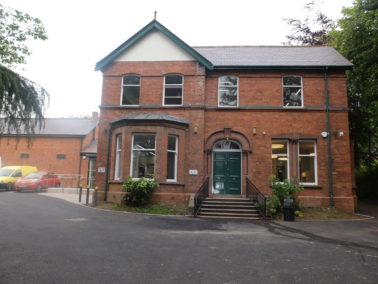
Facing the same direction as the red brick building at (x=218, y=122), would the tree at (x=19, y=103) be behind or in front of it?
in front

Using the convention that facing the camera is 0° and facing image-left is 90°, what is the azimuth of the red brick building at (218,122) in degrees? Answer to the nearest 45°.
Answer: approximately 0°

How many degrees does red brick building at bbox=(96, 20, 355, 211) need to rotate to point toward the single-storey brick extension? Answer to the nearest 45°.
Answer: approximately 135° to its right

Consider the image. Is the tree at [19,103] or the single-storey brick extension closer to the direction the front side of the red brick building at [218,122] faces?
the tree

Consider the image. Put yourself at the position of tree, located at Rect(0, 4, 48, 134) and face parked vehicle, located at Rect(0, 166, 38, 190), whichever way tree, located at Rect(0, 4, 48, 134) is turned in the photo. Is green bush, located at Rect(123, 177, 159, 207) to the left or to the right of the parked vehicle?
right

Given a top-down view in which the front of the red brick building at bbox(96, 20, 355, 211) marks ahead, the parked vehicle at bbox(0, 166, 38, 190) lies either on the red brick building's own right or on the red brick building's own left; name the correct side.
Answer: on the red brick building's own right

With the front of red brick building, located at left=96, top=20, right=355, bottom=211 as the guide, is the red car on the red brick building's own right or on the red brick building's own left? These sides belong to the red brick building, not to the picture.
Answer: on the red brick building's own right

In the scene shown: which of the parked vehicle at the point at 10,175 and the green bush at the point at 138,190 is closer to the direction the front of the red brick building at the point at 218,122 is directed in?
the green bush

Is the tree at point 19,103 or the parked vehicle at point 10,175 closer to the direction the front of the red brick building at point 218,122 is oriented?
the tree

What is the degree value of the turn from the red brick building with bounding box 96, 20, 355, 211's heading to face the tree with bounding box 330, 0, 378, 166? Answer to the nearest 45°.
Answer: approximately 90° to its left

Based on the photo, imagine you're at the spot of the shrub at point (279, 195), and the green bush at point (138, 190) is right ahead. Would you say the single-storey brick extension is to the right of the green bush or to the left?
right
